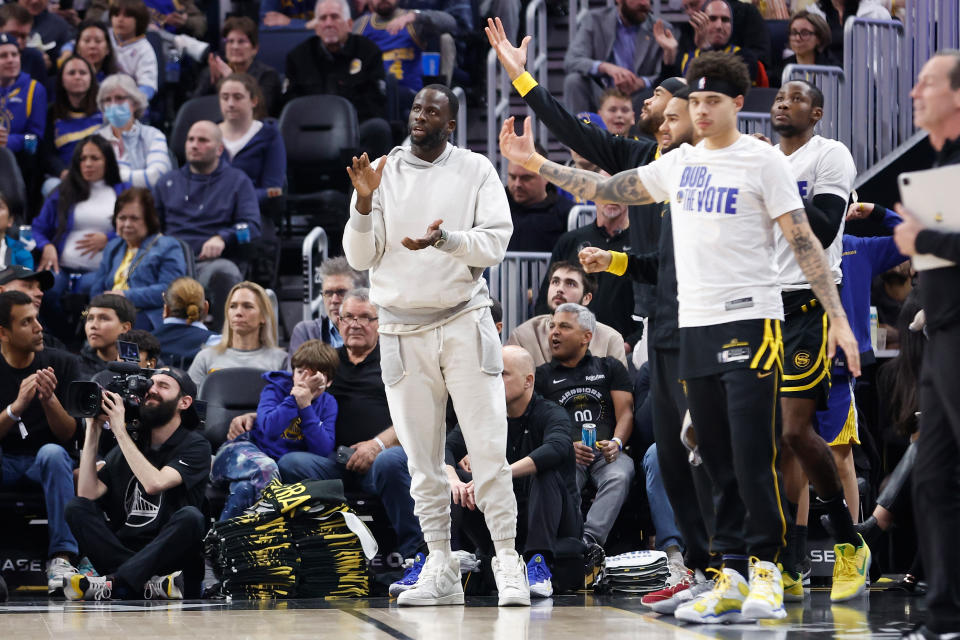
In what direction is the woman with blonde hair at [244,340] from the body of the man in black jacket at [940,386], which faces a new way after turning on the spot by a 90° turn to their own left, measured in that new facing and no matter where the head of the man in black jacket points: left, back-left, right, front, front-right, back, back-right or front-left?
back-right

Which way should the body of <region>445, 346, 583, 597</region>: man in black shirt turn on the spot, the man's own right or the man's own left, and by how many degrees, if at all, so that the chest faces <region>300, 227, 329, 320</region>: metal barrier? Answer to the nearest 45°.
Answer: approximately 90° to the man's own right

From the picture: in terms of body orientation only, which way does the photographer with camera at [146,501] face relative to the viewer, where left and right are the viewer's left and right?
facing the viewer and to the left of the viewer

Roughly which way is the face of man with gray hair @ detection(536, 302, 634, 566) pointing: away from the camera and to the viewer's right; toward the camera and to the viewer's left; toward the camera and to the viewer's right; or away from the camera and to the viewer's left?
toward the camera and to the viewer's left

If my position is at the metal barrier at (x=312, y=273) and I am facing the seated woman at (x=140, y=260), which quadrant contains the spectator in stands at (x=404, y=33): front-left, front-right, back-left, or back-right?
back-right

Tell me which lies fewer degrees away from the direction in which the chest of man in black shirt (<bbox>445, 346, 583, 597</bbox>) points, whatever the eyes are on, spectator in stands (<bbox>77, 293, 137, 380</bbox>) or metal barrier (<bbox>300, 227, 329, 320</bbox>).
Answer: the spectator in stands

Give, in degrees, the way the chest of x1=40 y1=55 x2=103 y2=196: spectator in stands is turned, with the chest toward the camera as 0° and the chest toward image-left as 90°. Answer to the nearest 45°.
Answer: approximately 0°

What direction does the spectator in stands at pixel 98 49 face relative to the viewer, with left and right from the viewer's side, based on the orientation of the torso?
facing the viewer

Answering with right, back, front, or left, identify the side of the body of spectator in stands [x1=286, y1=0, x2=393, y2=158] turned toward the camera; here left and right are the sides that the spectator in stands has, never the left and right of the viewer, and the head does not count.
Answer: front

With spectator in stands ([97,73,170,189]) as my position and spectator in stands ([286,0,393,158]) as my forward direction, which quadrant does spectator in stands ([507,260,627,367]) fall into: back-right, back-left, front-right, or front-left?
front-right

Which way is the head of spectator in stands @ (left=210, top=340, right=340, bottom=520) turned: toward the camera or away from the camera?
toward the camera

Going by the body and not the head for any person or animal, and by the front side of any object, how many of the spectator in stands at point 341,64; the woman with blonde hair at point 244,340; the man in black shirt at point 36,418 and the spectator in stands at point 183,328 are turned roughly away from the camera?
1

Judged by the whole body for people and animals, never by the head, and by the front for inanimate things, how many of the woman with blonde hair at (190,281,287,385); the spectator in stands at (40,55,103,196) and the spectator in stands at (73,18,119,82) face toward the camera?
3

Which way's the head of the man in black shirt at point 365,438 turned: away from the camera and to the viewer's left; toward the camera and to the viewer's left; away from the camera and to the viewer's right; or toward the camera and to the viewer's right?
toward the camera and to the viewer's left

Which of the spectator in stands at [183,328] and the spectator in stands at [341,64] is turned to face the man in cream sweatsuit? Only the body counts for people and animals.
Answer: the spectator in stands at [341,64]

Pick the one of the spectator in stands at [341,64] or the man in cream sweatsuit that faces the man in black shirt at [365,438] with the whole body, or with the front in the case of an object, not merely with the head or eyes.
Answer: the spectator in stands

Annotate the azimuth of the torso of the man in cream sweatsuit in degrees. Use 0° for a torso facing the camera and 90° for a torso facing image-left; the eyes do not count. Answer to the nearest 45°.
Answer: approximately 0°

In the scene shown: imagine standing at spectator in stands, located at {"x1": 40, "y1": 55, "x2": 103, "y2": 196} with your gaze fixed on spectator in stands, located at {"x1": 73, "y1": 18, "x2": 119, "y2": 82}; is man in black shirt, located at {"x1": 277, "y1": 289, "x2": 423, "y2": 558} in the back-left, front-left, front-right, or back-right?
back-right
